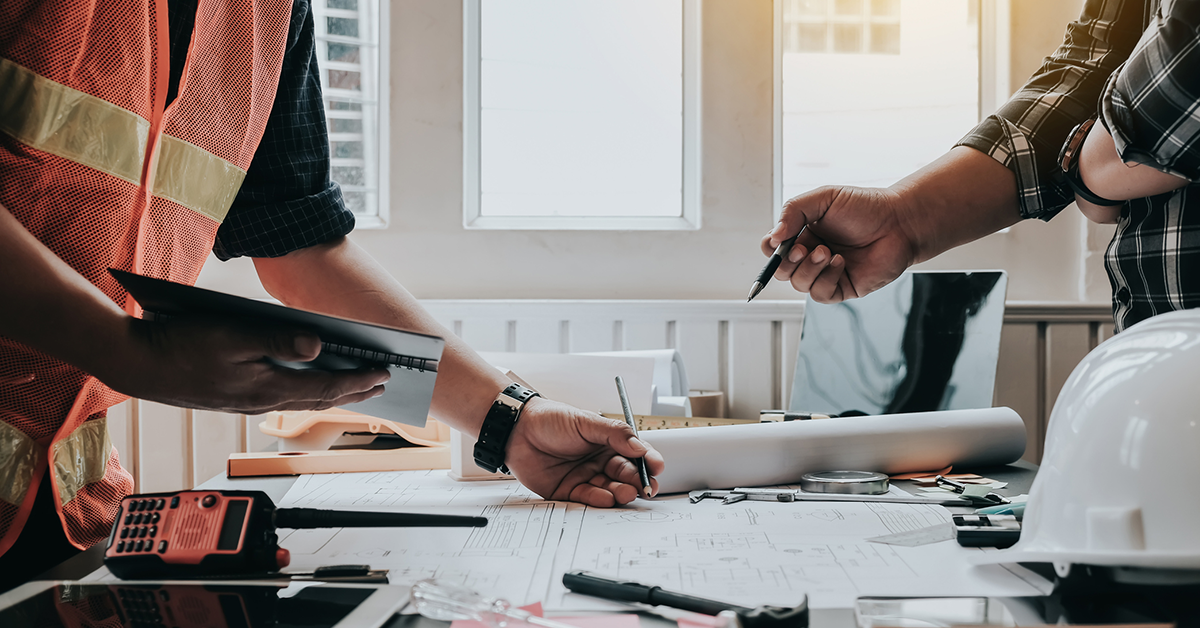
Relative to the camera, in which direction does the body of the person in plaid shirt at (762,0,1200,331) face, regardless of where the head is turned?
to the viewer's left

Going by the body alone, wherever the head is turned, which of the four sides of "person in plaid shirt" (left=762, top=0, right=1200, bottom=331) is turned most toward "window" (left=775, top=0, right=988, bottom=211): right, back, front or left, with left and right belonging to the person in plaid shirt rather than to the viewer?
right

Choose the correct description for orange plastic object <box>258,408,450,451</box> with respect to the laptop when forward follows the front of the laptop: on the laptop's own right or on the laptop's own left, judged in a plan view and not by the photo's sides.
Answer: on the laptop's own right

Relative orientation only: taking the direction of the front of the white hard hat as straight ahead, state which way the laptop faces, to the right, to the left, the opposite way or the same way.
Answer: to the left

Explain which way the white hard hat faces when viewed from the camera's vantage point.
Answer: facing to the left of the viewer

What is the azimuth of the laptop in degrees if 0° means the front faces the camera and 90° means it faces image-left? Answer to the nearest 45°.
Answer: approximately 0°

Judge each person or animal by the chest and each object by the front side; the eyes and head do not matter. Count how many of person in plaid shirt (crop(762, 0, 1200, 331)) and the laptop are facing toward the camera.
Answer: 1

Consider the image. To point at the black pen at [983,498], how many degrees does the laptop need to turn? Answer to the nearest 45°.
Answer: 0° — it already faces it
